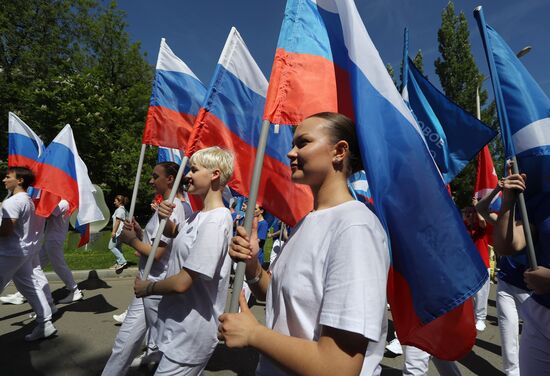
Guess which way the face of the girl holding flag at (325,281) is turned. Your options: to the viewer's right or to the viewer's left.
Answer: to the viewer's left

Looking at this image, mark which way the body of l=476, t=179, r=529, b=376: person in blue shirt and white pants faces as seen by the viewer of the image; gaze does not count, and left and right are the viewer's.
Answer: facing to the left of the viewer

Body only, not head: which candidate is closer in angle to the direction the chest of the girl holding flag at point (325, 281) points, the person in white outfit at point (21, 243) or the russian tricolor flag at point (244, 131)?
the person in white outfit

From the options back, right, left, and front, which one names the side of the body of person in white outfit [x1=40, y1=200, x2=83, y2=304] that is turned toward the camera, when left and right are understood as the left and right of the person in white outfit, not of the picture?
left

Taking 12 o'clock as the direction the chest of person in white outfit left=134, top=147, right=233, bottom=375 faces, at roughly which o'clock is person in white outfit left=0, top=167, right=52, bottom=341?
person in white outfit left=0, top=167, right=52, bottom=341 is roughly at 2 o'clock from person in white outfit left=134, top=147, right=233, bottom=375.

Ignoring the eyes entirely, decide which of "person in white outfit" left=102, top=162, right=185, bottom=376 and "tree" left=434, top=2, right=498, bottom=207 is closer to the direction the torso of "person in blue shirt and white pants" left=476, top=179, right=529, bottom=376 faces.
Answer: the person in white outfit

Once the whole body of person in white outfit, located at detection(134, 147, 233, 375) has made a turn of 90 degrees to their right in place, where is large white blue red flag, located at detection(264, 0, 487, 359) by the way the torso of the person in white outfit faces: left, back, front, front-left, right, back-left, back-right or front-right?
back-right

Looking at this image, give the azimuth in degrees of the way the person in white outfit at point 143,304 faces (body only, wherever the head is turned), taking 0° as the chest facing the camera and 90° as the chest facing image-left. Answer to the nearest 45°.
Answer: approximately 90°
